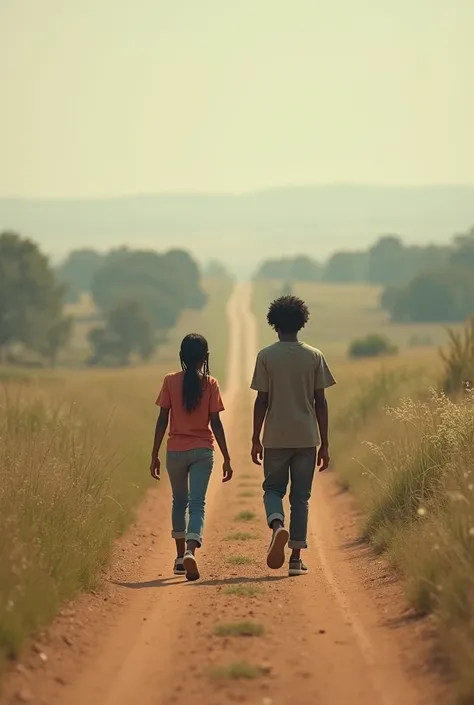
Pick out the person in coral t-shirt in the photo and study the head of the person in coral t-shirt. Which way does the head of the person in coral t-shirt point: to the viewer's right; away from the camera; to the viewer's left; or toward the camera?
away from the camera

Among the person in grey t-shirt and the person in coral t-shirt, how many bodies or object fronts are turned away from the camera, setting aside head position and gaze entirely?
2

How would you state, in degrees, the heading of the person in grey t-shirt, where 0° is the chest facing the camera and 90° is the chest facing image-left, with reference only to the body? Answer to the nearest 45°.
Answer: approximately 180°

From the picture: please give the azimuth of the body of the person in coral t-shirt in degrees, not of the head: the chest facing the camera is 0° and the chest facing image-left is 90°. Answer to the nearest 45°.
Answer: approximately 180°

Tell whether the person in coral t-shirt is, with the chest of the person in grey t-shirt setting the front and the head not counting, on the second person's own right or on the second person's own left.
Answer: on the second person's own left

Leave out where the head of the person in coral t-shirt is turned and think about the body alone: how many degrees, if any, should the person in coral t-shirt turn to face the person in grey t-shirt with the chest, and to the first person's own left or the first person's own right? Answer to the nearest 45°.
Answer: approximately 90° to the first person's own right

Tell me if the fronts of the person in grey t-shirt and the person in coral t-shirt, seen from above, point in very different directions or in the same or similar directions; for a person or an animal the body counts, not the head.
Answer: same or similar directions

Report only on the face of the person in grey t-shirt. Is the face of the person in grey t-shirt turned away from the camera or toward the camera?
away from the camera
